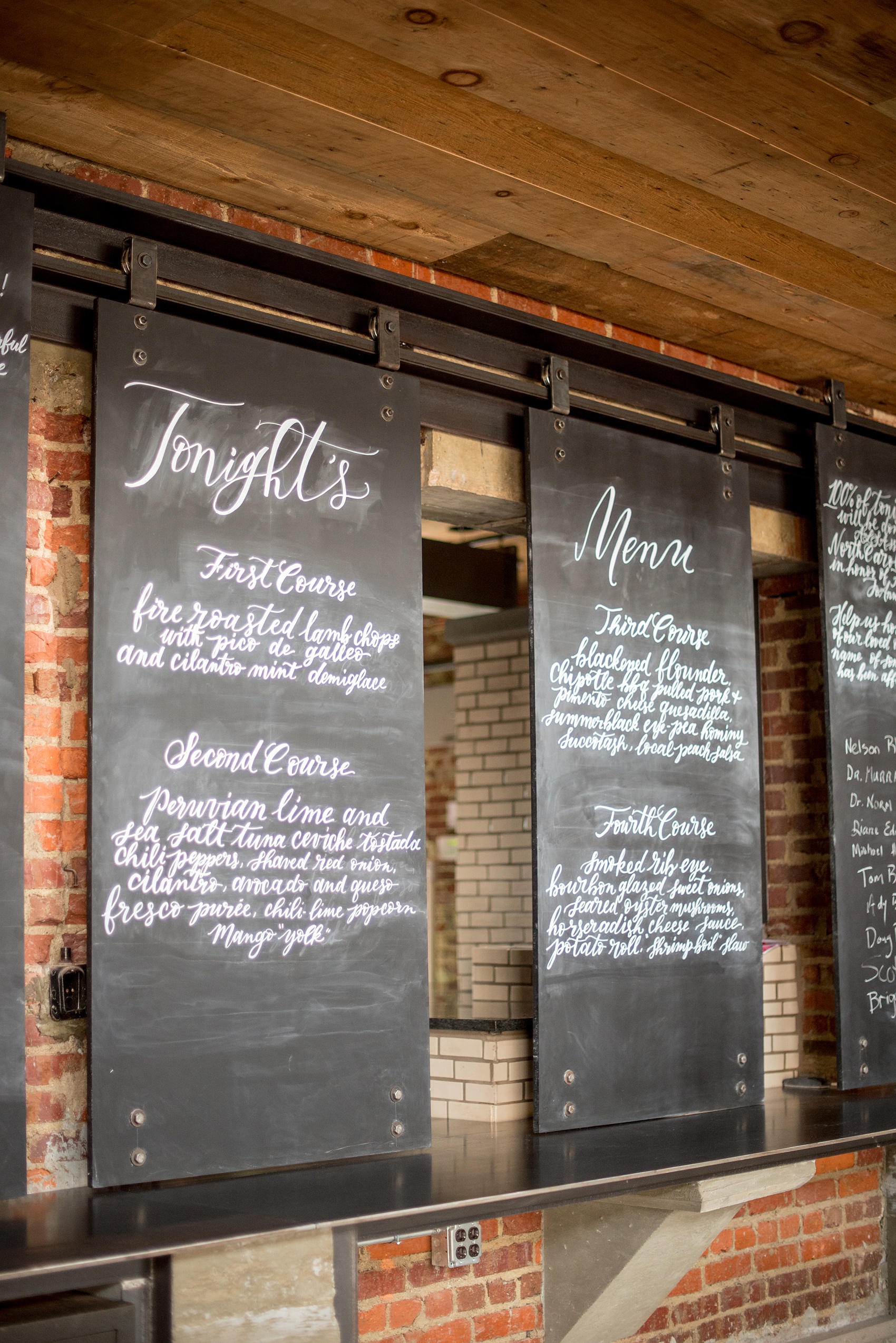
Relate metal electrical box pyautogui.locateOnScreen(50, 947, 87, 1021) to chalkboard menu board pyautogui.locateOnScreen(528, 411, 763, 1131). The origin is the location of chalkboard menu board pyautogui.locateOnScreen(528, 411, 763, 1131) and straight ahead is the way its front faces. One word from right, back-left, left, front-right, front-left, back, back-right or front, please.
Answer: right

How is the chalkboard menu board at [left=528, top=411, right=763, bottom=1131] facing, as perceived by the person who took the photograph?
facing the viewer and to the right of the viewer

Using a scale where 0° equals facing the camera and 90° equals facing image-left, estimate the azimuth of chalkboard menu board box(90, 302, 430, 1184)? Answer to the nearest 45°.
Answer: approximately 315°

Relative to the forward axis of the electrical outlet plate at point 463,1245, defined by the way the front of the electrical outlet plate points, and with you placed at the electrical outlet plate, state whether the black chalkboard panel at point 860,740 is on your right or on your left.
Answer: on your left

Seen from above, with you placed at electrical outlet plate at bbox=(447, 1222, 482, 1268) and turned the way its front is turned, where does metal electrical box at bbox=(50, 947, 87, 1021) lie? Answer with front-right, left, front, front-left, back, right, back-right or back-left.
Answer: right

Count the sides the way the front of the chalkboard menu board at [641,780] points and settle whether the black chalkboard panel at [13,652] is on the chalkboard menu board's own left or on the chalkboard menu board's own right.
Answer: on the chalkboard menu board's own right
